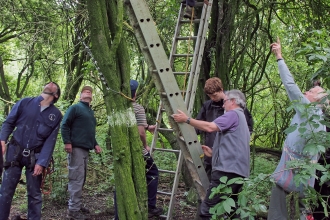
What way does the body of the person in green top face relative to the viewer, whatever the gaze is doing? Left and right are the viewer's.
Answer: facing the viewer and to the right of the viewer

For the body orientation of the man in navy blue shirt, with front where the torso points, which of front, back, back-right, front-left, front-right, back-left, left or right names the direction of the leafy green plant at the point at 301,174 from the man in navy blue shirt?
front-left

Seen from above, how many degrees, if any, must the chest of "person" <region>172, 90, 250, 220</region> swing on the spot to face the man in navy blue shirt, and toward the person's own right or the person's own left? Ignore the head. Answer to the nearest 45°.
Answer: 0° — they already face them

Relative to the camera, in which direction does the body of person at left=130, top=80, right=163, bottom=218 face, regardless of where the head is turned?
to the viewer's right

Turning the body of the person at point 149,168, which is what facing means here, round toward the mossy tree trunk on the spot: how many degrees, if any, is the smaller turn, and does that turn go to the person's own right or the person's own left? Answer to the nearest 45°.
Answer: approximately 90° to the person's own right

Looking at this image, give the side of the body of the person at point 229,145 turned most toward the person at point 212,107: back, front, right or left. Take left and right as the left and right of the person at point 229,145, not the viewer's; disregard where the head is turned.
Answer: right

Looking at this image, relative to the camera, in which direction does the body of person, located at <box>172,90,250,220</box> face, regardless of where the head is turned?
to the viewer's left

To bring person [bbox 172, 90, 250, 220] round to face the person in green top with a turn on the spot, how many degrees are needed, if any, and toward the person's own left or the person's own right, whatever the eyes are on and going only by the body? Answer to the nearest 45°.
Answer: approximately 45° to the person's own right

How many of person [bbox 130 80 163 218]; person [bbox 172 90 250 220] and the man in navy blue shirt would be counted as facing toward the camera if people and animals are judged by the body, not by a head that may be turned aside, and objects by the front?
1
